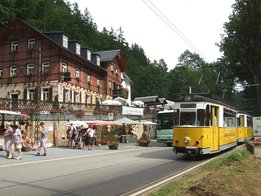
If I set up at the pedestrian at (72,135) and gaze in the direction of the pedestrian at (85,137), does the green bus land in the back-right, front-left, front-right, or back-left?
front-left

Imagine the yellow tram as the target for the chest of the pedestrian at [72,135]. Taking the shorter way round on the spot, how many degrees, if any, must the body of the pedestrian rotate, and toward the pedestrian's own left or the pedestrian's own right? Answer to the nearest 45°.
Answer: approximately 135° to the pedestrian's own right

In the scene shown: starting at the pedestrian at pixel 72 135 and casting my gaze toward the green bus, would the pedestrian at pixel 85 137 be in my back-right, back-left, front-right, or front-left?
front-right

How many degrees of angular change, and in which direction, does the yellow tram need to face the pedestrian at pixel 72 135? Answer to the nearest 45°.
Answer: approximately 90° to its right

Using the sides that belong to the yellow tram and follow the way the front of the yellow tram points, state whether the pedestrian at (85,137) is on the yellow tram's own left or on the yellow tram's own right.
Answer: on the yellow tram's own right

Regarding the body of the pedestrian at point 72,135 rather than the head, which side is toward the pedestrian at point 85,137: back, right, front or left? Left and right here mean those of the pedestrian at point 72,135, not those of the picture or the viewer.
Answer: right

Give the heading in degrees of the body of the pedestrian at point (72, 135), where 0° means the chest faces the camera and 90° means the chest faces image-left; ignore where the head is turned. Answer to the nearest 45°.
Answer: approximately 180°

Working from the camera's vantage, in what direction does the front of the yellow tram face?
facing the viewer and to the left of the viewer

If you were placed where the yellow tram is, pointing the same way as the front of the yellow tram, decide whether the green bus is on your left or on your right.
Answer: on your right

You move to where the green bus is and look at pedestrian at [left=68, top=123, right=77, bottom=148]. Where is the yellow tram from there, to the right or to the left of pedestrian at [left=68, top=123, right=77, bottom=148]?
left

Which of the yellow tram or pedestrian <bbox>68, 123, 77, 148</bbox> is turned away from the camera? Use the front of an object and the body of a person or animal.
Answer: the pedestrian
